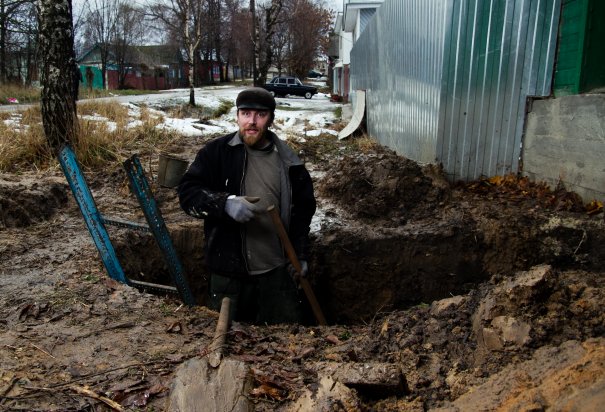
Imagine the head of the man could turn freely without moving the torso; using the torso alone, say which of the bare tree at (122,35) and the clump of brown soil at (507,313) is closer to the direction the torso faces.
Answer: the clump of brown soil

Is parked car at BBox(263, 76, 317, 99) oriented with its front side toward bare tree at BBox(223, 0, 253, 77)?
no

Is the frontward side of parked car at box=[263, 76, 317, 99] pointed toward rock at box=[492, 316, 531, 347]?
no

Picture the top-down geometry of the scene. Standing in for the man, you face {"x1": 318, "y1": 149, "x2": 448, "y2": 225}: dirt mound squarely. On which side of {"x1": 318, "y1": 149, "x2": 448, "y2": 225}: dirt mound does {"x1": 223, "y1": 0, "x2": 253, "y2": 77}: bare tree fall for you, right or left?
left

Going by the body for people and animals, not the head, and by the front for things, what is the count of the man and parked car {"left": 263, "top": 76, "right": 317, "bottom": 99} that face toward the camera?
1

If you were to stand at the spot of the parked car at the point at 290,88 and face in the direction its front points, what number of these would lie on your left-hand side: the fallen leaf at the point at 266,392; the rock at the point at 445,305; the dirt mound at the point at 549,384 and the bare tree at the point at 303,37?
1

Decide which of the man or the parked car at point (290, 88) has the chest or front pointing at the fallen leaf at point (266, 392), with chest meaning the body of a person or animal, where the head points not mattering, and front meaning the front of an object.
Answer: the man

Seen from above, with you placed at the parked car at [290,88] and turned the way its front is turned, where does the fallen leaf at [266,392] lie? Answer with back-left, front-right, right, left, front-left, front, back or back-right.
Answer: right

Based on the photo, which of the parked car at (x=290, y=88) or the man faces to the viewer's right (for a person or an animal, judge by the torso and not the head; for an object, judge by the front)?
the parked car

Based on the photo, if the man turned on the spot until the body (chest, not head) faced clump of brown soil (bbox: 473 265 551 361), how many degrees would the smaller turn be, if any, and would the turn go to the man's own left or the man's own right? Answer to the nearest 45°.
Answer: approximately 45° to the man's own left

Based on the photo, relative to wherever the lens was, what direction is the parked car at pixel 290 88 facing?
facing to the right of the viewer

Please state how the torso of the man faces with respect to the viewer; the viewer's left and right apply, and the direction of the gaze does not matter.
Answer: facing the viewer

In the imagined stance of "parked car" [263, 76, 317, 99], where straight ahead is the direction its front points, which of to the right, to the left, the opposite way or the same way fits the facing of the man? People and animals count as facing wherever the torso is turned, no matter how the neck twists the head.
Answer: to the right

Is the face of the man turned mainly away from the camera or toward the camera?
toward the camera

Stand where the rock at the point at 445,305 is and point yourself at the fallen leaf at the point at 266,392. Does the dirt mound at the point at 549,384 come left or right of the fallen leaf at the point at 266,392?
left
